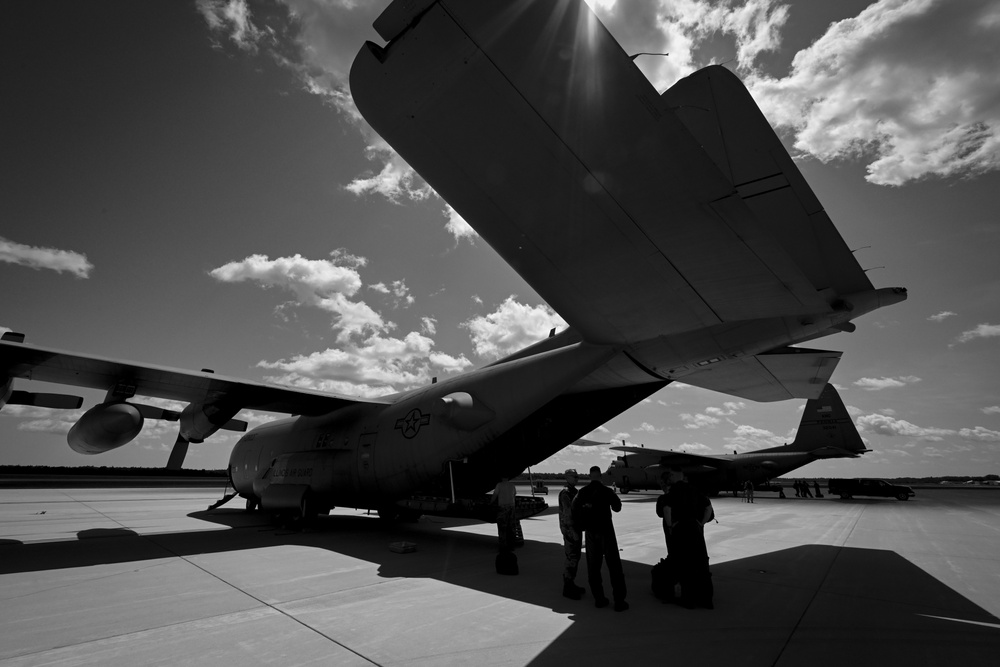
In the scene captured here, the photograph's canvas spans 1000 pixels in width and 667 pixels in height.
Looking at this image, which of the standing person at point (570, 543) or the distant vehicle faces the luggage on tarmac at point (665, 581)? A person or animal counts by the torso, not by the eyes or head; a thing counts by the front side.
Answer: the standing person

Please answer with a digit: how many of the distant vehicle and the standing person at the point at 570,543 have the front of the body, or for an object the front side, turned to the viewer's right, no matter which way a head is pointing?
2

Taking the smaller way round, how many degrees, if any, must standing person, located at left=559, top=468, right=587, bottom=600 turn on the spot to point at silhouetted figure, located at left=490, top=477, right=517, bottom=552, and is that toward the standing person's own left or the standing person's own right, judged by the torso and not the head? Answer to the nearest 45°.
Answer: approximately 135° to the standing person's own left

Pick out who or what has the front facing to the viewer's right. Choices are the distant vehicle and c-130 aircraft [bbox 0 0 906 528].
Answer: the distant vehicle

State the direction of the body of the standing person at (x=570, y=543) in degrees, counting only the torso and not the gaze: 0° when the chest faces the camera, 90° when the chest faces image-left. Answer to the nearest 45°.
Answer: approximately 270°

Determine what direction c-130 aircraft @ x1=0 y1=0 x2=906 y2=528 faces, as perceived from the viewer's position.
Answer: facing away from the viewer and to the left of the viewer

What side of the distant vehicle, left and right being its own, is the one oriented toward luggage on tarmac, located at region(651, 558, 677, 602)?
right

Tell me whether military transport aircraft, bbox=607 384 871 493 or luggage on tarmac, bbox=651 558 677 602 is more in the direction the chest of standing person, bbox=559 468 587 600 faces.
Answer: the luggage on tarmac

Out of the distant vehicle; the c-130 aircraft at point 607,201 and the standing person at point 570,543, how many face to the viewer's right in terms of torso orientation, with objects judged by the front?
2

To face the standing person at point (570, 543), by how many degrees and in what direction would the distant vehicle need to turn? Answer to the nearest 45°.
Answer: approximately 90° to its right

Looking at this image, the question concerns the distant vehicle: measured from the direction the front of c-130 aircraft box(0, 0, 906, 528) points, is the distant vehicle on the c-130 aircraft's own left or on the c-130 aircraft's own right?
on the c-130 aircraft's own right

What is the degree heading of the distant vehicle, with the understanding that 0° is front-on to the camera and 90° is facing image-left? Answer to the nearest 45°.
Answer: approximately 270°
